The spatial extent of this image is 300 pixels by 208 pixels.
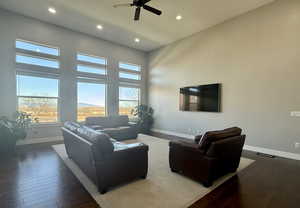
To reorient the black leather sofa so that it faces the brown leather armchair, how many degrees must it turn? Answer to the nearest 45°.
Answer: approximately 45° to its right

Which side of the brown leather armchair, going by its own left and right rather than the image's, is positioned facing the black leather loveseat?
front

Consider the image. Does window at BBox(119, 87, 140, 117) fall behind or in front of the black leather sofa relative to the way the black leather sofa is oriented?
in front

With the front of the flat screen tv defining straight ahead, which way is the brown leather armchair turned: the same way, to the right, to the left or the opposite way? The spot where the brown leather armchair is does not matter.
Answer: to the right

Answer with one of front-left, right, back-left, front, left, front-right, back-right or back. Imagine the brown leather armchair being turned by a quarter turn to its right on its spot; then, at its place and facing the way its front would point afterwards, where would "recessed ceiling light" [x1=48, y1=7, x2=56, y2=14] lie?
back-left

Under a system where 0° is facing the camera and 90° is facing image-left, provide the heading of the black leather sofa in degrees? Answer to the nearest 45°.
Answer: approximately 225°

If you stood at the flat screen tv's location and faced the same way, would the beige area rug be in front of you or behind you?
in front

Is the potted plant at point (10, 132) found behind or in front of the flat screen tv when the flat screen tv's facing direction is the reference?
in front

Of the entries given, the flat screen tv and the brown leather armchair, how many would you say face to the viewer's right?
0

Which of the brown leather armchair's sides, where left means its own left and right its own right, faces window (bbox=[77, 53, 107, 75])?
front

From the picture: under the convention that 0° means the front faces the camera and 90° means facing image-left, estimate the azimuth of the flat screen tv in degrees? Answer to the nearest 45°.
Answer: approximately 45°

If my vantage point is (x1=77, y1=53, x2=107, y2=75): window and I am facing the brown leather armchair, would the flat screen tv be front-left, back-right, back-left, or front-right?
front-left

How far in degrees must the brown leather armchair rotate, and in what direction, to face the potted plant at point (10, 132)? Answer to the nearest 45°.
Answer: approximately 45° to its left

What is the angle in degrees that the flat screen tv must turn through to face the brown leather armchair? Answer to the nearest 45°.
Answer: approximately 45° to its left

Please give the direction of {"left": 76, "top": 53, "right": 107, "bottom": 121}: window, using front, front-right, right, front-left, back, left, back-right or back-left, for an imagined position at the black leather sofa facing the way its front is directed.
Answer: front-left

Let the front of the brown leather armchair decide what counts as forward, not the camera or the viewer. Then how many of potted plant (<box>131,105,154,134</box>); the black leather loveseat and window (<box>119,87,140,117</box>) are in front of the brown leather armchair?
3

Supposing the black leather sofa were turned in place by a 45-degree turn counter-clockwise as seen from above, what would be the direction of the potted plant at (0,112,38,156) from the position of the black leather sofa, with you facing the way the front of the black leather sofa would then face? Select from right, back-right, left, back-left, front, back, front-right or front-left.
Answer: front-left

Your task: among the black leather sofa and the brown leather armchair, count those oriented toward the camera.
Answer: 0

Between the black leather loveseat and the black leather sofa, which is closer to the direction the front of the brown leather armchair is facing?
the black leather loveseat

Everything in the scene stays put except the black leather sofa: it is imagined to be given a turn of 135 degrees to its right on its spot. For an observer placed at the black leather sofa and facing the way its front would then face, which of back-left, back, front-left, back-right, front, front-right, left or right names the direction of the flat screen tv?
back-left
